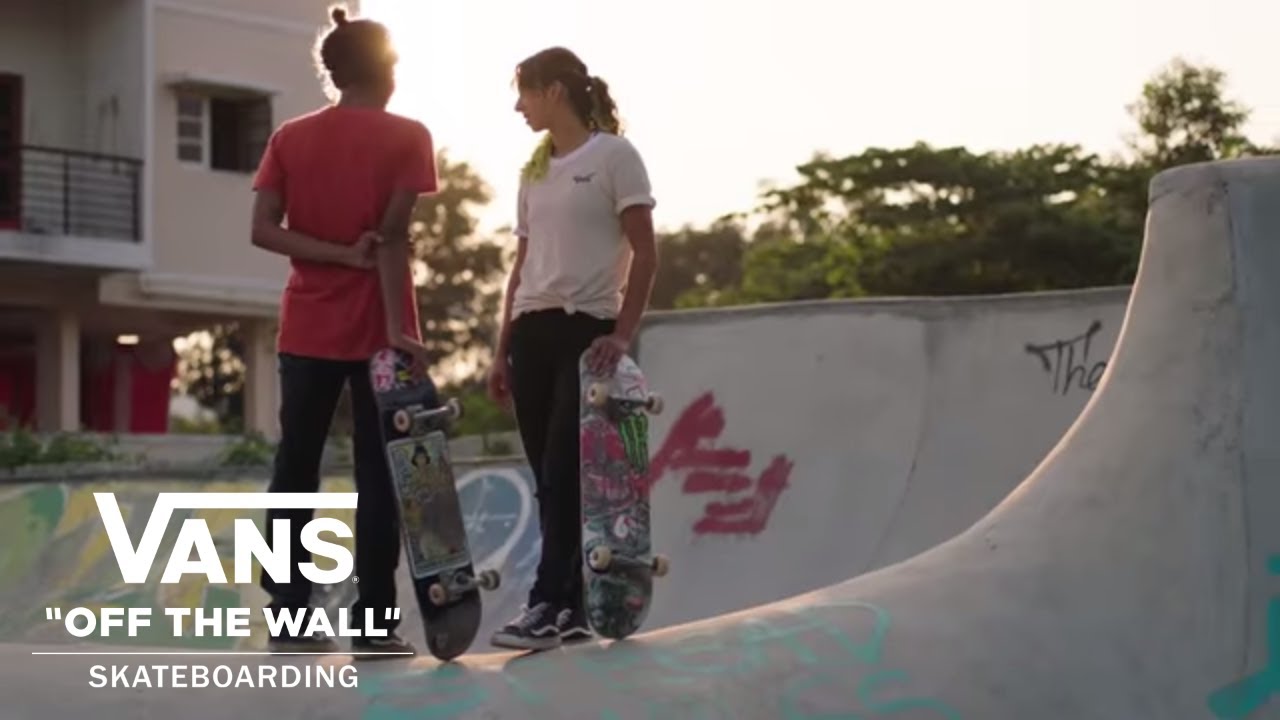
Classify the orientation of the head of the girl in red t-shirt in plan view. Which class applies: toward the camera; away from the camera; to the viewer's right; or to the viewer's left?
away from the camera

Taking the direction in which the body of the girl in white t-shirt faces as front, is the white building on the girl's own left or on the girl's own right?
on the girl's own right

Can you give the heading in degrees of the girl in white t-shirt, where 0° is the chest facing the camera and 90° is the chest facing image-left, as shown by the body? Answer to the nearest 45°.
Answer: approximately 45°

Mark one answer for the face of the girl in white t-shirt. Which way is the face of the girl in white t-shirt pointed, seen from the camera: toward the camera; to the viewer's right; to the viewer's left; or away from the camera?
to the viewer's left

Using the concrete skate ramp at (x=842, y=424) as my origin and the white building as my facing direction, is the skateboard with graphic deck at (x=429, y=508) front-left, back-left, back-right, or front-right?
back-left

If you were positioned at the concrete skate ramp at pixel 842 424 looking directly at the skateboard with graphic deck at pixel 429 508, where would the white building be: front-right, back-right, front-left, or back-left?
back-right
